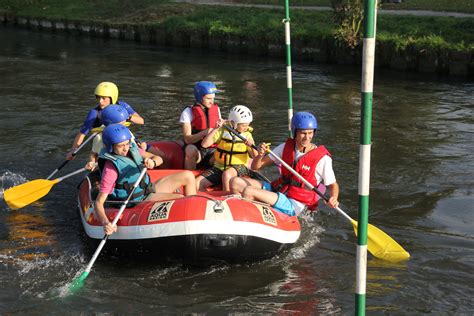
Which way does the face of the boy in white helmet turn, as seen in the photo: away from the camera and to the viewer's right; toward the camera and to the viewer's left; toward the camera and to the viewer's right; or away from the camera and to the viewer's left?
toward the camera and to the viewer's right

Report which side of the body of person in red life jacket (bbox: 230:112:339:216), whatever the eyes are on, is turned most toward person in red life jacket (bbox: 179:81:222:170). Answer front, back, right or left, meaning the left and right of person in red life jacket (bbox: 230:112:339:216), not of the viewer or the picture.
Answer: right

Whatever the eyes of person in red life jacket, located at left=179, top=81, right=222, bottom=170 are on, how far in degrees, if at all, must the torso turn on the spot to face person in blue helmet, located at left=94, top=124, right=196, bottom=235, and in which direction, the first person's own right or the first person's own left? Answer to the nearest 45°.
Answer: approximately 90° to the first person's own right

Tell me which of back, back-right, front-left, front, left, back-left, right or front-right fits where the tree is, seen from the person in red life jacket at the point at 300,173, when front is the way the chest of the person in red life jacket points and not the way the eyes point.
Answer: back-right

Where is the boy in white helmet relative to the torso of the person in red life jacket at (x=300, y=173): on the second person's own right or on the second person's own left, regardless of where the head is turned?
on the second person's own right

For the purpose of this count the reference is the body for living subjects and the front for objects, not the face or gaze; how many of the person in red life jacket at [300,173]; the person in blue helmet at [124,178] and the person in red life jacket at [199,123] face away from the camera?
0

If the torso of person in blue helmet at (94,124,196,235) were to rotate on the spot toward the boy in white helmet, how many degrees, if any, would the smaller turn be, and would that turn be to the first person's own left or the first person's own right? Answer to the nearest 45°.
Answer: approximately 90° to the first person's own left

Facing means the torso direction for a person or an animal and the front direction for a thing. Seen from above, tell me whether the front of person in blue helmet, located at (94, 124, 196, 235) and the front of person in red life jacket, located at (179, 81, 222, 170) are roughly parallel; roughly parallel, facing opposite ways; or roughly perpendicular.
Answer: roughly parallel

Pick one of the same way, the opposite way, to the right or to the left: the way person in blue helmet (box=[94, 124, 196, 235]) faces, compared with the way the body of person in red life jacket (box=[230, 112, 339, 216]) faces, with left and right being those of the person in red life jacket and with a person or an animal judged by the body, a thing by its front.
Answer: to the left

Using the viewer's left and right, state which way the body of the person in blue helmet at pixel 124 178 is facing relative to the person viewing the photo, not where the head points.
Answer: facing the viewer and to the right of the viewer

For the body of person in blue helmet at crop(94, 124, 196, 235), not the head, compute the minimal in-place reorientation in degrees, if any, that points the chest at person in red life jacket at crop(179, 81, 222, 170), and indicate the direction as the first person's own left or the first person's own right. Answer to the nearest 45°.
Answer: approximately 90° to the first person's own left

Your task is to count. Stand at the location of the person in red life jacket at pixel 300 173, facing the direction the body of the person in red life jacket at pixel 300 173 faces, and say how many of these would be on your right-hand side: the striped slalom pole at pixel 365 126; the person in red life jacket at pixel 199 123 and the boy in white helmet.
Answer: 2

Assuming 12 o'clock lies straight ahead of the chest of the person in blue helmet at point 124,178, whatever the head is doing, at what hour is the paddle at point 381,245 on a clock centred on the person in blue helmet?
The paddle is roughly at 11 o'clock from the person in blue helmet.

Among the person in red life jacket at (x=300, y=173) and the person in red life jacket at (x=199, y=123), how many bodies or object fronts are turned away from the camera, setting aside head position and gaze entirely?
0
